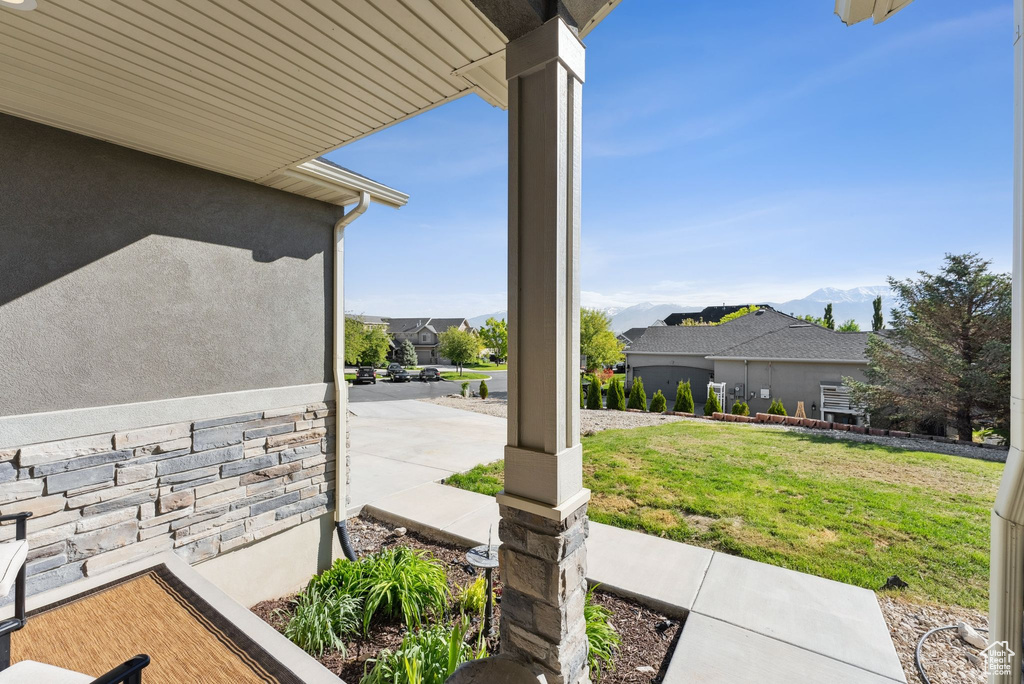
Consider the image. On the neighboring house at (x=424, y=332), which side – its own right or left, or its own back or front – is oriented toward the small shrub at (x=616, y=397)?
front

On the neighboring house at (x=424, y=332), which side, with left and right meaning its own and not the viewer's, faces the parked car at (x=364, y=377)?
front

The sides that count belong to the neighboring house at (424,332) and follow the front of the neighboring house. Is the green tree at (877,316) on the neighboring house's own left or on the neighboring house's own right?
on the neighboring house's own left

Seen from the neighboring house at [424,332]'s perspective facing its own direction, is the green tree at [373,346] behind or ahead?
ahead

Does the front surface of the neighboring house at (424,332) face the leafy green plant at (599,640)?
yes

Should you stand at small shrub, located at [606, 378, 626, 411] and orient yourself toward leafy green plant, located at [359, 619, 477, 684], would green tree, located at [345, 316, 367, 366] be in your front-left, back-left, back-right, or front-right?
back-right

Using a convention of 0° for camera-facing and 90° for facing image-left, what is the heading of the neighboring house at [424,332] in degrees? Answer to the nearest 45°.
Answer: approximately 0°

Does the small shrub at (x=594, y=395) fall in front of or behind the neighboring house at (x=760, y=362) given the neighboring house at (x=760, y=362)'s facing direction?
in front

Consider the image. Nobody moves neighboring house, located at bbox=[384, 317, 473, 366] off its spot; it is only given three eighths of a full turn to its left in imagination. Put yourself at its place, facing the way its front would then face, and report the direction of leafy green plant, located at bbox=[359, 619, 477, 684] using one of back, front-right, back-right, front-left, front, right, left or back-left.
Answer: back-right
